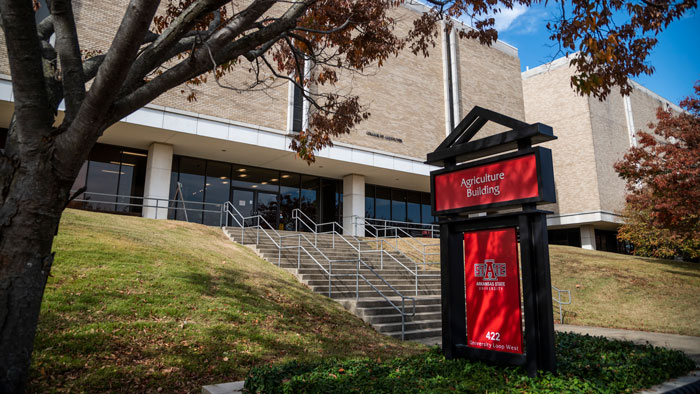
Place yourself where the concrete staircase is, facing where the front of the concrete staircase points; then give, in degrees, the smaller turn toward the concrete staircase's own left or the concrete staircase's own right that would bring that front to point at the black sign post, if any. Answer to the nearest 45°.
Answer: approximately 45° to the concrete staircase's own right

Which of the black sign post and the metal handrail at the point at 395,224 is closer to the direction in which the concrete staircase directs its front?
the black sign post

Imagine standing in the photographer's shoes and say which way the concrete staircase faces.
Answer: facing the viewer and to the right of the viewer
